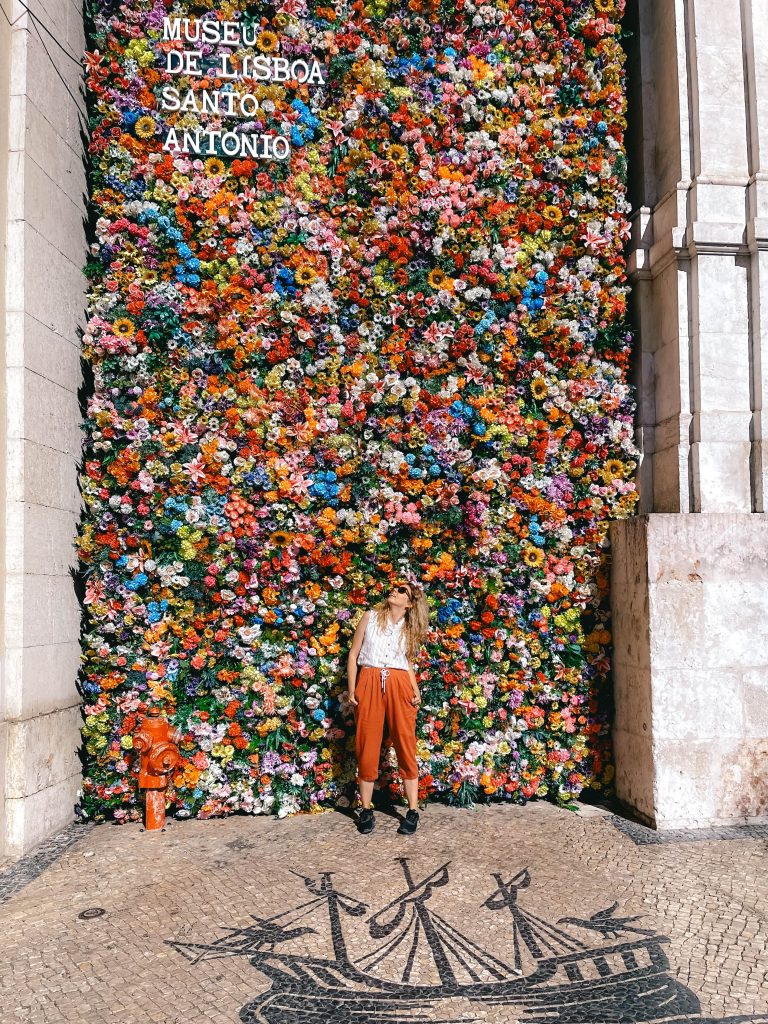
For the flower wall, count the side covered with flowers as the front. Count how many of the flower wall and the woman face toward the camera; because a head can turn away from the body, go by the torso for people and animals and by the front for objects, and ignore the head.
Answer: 2

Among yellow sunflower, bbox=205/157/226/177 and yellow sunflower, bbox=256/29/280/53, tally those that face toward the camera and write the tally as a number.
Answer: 2

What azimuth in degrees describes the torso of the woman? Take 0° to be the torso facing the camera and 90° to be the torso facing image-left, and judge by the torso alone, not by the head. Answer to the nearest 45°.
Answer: approximately 0°

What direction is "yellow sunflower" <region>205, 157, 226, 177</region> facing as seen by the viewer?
toward the camera

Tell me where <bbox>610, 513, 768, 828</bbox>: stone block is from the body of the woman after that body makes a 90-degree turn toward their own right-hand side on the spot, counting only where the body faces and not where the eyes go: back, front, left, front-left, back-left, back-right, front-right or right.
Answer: back

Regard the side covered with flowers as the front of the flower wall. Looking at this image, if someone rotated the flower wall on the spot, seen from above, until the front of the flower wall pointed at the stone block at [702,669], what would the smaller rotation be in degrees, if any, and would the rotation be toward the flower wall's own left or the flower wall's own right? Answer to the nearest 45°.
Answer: approximately 90° to the flower wall's own left

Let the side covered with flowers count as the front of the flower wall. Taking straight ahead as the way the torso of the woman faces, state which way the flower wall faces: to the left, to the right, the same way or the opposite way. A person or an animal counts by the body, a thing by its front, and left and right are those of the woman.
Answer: the same way

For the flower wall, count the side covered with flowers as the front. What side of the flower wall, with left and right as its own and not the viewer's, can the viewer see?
front

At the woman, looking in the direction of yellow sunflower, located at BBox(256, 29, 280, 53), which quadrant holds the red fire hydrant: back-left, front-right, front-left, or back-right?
front-left

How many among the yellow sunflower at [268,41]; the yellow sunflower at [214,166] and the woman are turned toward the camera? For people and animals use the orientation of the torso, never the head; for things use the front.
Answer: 3

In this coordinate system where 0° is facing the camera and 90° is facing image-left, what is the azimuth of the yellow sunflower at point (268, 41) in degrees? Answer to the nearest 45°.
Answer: approximately 0°
